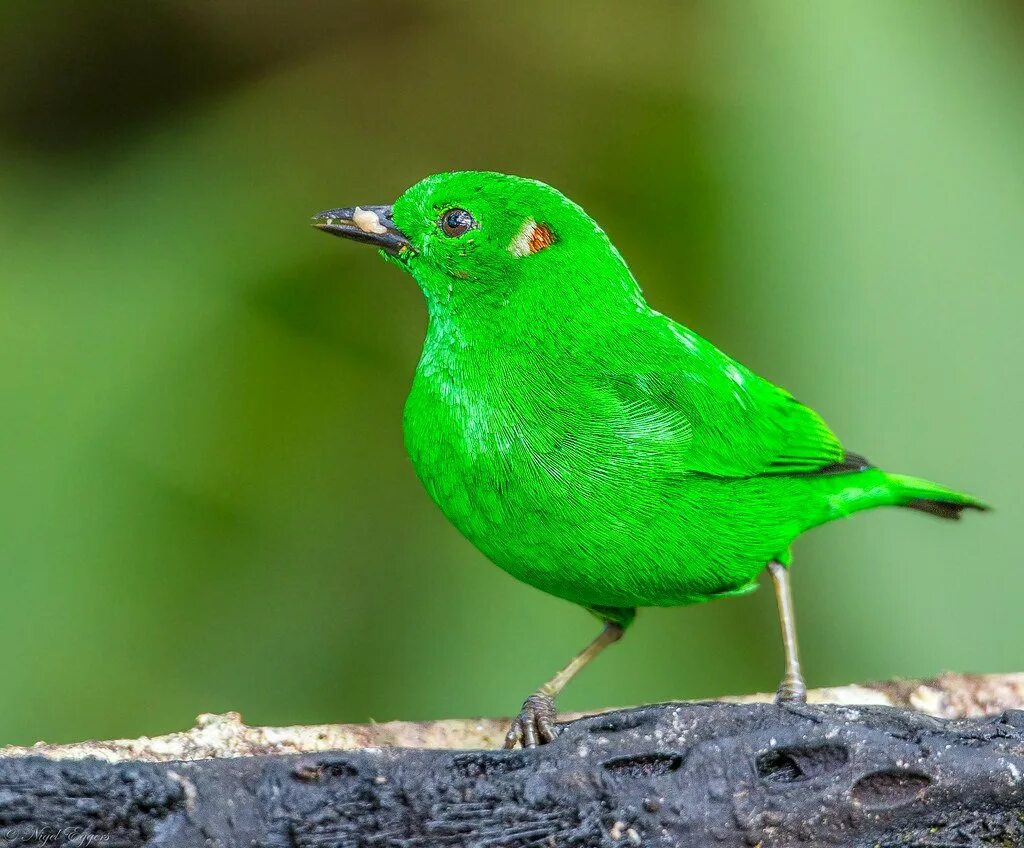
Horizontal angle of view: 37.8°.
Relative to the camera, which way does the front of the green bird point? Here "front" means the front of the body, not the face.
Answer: to the viewer's left
